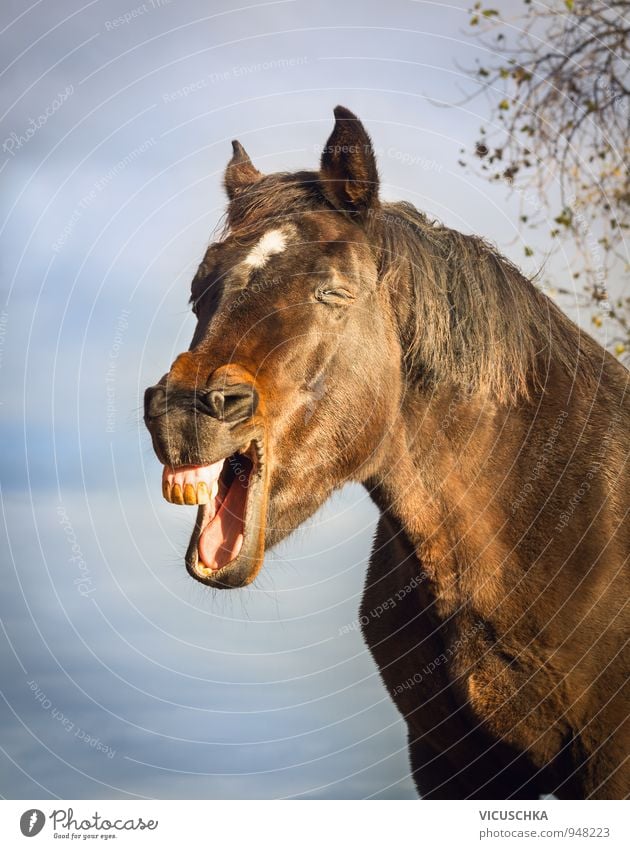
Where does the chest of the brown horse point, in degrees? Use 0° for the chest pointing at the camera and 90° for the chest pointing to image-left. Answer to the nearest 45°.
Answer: approximately 45°
